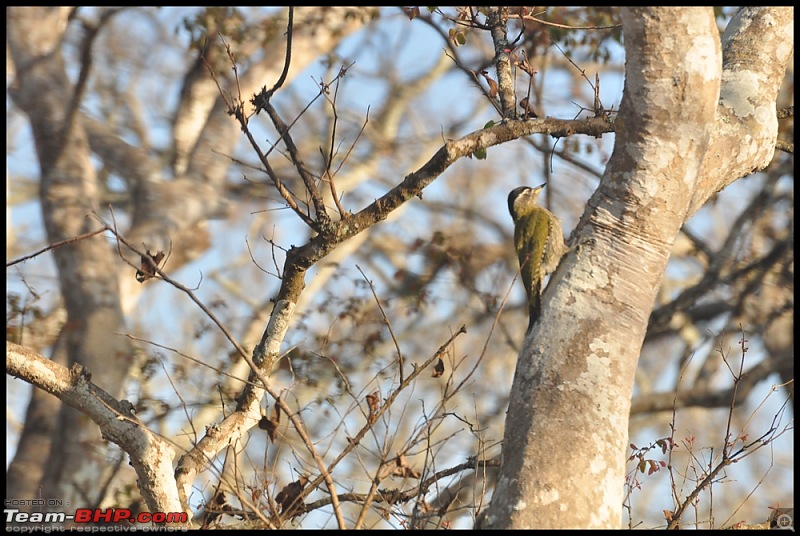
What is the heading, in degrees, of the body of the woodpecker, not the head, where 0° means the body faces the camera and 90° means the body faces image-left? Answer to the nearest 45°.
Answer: approximately 270°
